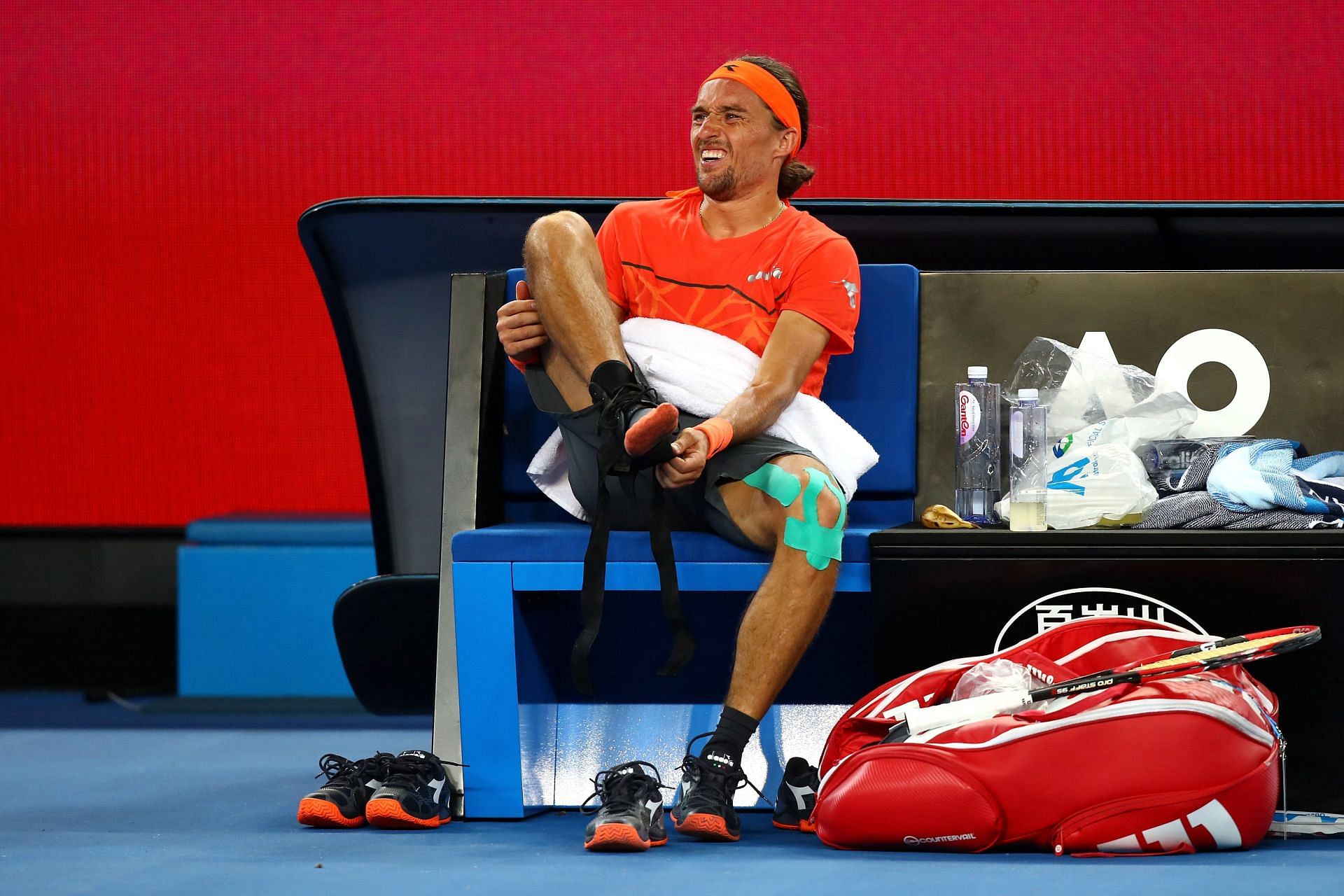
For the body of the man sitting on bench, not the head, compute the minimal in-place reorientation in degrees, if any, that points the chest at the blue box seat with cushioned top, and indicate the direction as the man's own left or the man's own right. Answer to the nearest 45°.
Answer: approximately 135° to the man's own right

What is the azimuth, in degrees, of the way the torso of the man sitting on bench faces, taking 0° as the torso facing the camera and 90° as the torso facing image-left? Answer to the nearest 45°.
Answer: approximately 0°

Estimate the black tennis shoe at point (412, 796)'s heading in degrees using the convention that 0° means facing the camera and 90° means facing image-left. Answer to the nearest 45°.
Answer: approximately 45°

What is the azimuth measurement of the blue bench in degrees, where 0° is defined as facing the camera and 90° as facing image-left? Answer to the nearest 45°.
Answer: approximately 0°

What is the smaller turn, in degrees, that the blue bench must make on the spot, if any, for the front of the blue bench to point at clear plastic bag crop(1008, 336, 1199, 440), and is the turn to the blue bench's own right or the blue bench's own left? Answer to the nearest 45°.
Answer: approximately 90° to the blue bench's own left
